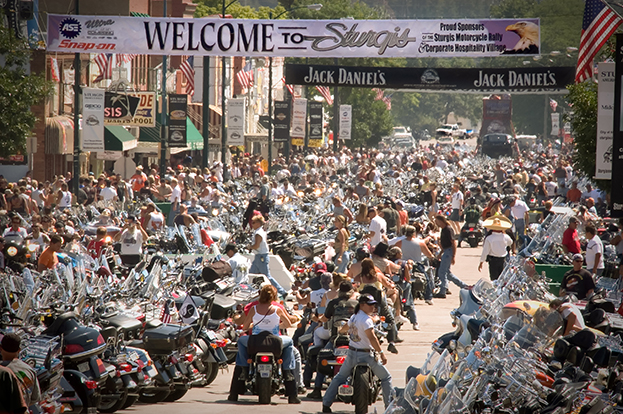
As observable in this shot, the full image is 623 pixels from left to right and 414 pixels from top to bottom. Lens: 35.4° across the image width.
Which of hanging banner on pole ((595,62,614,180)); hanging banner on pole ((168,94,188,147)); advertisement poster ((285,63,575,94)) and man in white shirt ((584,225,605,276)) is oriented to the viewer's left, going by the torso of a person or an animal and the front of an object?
the man in white shirt

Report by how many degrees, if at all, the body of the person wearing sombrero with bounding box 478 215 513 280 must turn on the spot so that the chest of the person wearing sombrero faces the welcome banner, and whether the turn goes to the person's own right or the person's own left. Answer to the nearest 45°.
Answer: approximately 45° to the person's own left

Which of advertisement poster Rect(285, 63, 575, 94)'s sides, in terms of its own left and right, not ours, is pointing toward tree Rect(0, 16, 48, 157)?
right

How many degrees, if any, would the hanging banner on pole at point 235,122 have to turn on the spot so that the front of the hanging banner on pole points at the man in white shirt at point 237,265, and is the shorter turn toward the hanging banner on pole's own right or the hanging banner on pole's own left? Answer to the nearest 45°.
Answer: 0° — it already faces them

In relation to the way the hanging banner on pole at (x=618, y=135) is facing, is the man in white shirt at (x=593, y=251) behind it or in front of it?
behind

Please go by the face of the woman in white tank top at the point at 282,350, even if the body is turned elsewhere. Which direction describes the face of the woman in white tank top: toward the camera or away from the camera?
away from the camera

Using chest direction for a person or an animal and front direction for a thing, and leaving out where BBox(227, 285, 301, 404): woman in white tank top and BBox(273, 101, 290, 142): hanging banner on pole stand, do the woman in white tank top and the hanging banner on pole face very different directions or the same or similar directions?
very different directions
